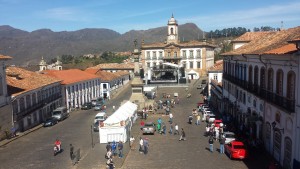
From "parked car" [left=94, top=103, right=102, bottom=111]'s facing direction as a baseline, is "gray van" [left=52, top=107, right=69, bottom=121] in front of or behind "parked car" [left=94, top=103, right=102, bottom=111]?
in front

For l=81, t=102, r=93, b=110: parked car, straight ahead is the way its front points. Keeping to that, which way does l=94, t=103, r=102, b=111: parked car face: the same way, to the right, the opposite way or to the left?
the same way

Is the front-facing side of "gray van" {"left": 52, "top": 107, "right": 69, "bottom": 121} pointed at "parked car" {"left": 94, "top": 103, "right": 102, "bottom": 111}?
no

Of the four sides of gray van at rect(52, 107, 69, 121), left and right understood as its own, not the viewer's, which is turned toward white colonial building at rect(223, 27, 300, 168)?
left

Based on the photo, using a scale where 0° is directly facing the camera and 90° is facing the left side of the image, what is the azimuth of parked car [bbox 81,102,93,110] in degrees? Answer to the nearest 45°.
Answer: approximately 45°

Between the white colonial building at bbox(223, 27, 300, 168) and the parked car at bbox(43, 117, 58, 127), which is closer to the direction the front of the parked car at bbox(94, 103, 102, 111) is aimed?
the parked car

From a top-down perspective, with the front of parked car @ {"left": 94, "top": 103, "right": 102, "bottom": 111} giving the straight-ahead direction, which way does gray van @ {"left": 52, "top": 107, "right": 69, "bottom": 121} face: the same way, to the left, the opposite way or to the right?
the same way

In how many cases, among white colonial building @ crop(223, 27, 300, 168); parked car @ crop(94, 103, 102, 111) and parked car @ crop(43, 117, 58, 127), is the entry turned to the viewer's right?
0

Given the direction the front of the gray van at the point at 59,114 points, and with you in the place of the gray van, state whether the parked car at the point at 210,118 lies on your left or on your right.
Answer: on your left

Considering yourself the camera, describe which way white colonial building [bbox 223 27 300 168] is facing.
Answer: facing the viewer and to the left of the viewer

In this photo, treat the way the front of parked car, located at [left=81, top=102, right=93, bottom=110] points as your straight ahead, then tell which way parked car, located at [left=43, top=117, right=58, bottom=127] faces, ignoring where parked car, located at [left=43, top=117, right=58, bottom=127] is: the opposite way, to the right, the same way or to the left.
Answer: the same way

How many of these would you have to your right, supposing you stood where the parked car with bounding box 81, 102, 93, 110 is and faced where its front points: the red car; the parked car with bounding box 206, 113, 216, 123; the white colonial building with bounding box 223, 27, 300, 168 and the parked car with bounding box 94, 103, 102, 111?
0

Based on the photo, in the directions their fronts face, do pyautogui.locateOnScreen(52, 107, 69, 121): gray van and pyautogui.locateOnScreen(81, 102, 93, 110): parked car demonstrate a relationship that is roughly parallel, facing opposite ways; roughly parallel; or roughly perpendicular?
roughly parallel

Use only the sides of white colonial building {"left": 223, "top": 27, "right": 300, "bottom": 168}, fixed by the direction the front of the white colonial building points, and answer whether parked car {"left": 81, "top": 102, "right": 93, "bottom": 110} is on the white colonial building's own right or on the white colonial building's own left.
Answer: on the white colonial building's own right

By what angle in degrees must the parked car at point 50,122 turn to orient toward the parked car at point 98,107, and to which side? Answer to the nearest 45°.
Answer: approximately 180°

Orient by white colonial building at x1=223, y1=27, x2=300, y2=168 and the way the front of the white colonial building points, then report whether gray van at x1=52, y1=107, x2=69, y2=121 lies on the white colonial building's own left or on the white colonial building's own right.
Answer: on the white colonial building's own right
